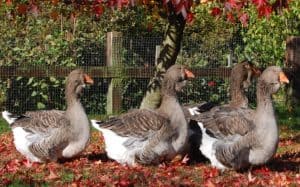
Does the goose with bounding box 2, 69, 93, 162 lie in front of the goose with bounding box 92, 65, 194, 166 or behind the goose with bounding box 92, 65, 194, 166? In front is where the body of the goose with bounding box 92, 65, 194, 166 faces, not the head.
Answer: behind

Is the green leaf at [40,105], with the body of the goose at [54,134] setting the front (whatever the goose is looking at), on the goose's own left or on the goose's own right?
on the goose's own left

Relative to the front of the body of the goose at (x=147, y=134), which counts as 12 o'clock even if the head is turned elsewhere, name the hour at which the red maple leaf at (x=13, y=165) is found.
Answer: The red maple leaf is roughly at 6 o'clock from the goose.

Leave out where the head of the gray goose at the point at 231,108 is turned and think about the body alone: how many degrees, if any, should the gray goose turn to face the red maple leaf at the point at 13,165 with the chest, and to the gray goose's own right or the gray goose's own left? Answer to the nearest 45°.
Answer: approximately 135° to the gray goose's own right

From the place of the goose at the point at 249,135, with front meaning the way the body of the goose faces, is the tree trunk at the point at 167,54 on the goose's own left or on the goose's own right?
on the goose's own left

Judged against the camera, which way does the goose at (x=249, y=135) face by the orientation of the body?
to the viewer's right

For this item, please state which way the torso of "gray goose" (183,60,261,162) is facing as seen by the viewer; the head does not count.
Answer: to the viewer's right

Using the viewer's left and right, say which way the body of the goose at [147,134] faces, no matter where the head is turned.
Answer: facing to the right of the viewer

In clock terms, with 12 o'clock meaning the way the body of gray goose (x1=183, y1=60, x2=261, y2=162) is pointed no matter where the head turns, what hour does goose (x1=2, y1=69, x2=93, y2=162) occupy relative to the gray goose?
The goose is roughly at 5 o'clock from the gray goose.

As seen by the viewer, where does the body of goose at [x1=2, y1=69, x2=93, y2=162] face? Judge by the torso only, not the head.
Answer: to the viewer's right
